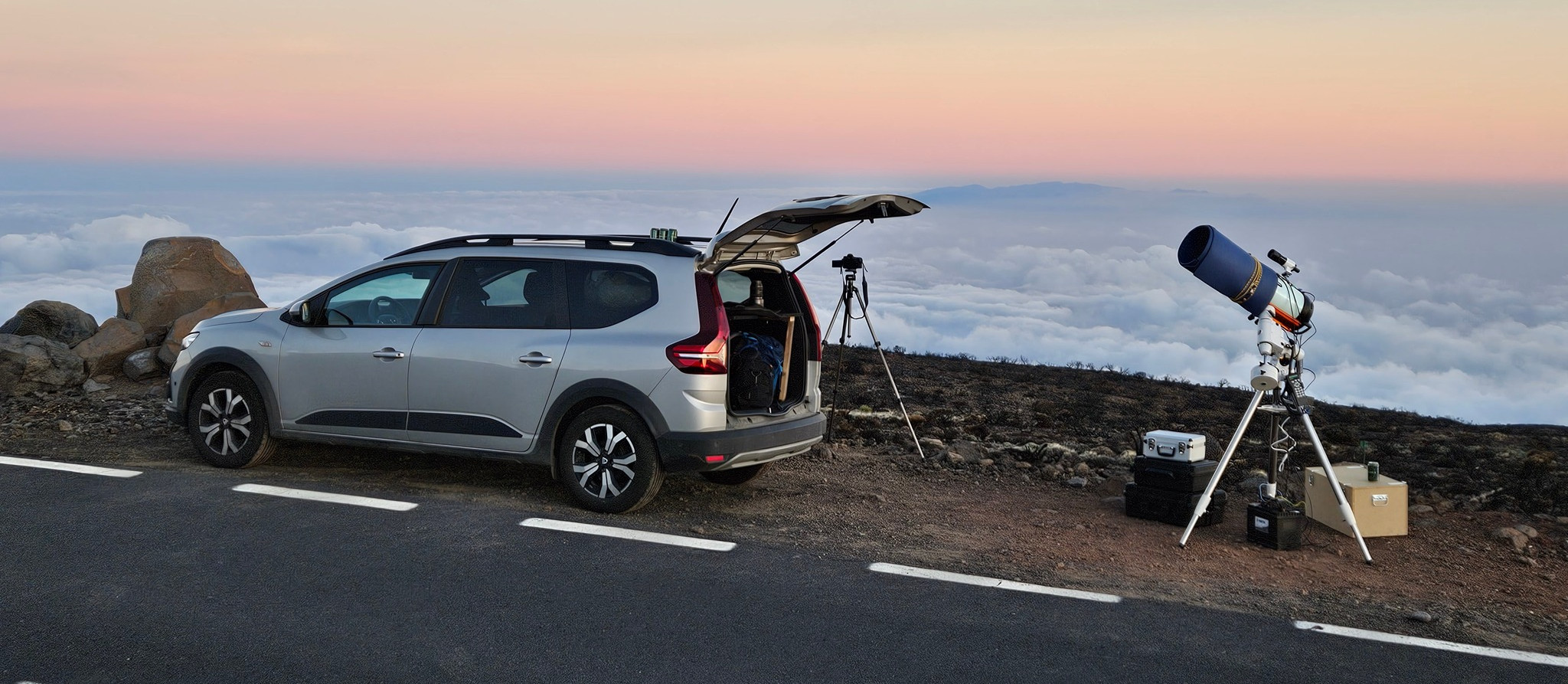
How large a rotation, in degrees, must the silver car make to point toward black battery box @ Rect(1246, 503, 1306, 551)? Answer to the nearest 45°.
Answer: approximately 135° to its right

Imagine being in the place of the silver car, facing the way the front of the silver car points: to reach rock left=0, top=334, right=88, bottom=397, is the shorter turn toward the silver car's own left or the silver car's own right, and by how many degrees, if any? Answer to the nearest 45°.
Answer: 0° — it already faces it

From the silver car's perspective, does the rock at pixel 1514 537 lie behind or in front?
behind

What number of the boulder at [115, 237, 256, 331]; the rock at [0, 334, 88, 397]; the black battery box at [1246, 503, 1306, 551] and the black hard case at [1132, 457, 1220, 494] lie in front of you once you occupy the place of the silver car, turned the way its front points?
2

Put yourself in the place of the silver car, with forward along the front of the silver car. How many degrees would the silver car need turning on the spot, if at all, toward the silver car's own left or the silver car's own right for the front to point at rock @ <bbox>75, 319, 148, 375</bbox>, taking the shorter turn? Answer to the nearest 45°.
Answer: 0° — it already faces it

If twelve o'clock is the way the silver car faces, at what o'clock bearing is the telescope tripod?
The telescope tripod is roughly at 5 o'clock from the silver car.

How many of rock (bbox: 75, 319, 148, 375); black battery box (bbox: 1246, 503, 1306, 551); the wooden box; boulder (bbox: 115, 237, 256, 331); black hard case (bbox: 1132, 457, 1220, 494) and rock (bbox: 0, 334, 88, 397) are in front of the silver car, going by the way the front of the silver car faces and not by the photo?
3

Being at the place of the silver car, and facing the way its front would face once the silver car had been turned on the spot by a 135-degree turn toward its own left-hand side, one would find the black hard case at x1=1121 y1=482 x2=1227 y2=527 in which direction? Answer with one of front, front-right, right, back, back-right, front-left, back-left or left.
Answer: left

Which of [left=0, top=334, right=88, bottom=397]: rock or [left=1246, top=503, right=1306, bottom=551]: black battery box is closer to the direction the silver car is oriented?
the rock

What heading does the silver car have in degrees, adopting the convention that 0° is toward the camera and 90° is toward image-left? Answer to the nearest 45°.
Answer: approximately 135°

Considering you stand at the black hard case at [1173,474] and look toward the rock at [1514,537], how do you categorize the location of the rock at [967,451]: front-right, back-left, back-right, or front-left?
back-left

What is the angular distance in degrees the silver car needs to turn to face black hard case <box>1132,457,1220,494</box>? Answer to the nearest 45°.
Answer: approximately 135° to its right

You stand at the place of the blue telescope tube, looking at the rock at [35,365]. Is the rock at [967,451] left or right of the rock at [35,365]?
right

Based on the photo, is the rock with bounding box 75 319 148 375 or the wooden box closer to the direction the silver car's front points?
the rock
